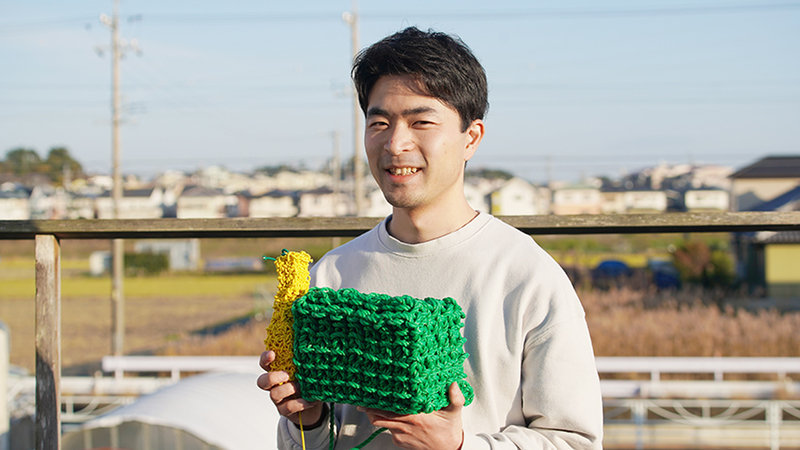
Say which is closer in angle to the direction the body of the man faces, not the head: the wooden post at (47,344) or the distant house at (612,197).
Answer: the wooden post

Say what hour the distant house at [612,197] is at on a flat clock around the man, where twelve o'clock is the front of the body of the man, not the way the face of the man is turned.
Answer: The distant house is roughly at 5 o'clock from the man.

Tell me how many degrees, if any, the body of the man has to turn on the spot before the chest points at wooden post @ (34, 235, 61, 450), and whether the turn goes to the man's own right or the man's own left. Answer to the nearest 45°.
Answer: approximately 90° to the man's own right

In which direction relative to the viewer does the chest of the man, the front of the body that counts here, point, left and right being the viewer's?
facing the viewer and to the left of the viewer

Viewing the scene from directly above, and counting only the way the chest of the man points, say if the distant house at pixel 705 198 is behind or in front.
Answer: behind

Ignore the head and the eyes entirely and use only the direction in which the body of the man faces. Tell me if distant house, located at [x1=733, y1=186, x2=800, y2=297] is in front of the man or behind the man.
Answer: behind

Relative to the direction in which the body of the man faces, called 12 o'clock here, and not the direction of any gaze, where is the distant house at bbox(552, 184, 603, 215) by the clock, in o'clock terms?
The distant house is roughly at 5 o'clock from the man.

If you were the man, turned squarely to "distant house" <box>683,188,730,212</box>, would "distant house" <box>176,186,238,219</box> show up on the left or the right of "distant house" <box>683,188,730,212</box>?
left

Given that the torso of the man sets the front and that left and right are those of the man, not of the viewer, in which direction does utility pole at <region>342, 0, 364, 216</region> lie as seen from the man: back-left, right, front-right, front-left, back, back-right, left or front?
back-right

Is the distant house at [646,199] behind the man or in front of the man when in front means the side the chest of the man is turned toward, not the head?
behind
